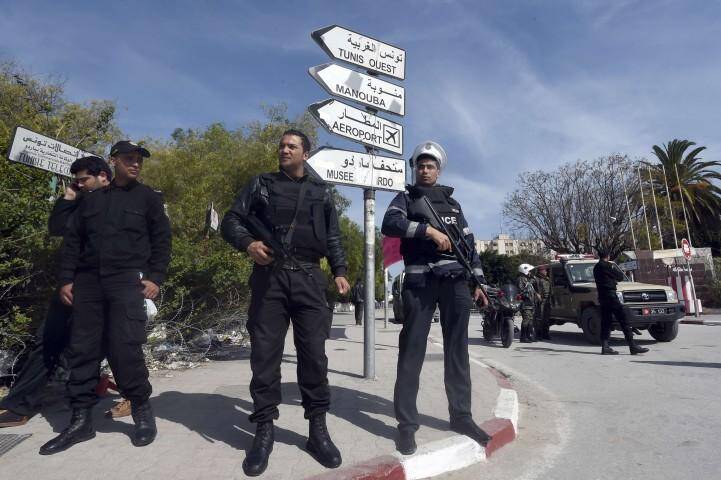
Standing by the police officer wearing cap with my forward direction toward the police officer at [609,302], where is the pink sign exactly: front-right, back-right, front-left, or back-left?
front-left

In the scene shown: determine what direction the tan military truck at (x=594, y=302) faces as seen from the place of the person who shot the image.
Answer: facing the viewer and to the right of the viewer

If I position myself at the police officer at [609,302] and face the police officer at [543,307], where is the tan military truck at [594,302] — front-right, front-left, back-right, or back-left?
front-right

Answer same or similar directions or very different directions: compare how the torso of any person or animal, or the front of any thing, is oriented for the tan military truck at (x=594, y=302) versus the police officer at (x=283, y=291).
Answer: same or similar directions

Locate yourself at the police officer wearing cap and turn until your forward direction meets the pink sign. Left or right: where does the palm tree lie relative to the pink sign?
right

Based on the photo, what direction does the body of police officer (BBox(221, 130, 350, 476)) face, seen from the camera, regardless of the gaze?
toward the camera

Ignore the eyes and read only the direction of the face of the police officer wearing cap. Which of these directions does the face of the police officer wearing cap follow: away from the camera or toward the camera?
toward the camera

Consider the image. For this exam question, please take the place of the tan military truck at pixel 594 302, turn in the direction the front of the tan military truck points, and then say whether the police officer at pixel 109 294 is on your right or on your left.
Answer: on your right
